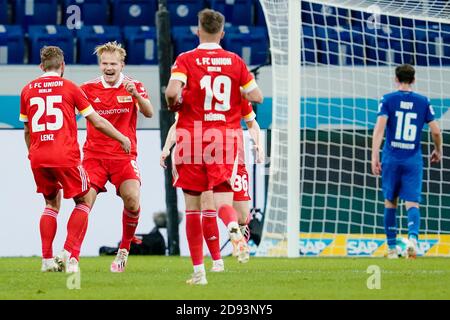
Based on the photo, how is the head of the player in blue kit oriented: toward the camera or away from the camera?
away from the camera

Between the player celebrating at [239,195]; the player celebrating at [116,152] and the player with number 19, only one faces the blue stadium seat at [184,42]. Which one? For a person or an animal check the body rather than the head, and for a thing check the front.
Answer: the player with number 19

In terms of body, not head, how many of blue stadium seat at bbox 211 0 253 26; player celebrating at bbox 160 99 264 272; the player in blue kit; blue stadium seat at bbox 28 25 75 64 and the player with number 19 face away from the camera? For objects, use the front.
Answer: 2

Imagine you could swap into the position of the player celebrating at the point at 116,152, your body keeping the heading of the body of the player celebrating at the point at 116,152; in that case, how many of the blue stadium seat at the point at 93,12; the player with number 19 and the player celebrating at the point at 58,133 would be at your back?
1

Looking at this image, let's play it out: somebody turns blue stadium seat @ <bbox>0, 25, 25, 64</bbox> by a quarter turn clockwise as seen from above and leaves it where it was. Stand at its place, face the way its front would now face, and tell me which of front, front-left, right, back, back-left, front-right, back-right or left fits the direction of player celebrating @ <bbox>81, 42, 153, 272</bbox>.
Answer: left

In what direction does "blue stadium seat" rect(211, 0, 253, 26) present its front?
toward the camera

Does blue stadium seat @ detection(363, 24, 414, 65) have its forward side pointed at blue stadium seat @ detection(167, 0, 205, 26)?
no

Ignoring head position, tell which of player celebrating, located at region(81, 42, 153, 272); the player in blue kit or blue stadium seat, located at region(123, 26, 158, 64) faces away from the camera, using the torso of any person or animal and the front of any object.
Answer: the player in blue kit

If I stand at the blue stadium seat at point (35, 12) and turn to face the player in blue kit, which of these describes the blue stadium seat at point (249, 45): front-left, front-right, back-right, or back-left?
front-left

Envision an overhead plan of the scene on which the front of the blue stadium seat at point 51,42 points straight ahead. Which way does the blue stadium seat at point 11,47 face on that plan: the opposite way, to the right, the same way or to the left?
the same way

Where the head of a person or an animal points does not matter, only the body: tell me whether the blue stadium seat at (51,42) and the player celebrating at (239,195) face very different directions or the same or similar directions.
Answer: same or similar directions

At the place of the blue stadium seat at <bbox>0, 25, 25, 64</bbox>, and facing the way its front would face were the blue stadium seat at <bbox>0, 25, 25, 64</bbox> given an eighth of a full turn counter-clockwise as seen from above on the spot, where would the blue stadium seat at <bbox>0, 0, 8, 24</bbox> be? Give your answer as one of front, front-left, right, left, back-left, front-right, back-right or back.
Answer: back-left

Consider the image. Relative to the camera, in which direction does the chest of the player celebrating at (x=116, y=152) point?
toward the camera

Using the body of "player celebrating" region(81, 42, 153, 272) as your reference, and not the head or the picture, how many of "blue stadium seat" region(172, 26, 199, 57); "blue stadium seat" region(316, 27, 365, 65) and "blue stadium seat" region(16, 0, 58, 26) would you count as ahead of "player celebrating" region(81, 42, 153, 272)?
0

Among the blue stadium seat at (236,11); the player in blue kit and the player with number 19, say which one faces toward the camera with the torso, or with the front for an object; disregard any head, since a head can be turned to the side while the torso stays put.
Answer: the blue stadium seat

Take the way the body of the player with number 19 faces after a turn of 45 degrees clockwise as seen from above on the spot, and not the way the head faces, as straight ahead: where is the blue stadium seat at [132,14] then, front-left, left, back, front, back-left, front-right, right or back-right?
front-left

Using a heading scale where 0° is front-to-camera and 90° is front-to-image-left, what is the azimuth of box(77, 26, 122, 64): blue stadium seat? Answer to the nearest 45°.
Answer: approximately 0°

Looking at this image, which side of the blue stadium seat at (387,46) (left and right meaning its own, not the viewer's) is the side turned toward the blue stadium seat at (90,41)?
right

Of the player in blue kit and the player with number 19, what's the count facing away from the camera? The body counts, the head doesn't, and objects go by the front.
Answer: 2

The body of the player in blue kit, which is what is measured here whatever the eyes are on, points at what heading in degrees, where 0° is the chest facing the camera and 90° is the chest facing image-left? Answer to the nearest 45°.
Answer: approximately 180°

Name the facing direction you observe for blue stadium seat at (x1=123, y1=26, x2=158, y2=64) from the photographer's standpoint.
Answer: facing the viewer

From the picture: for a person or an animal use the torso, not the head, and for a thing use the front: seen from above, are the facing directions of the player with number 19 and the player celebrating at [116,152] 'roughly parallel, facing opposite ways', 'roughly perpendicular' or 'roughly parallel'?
roughly parallel, facing opposite ways

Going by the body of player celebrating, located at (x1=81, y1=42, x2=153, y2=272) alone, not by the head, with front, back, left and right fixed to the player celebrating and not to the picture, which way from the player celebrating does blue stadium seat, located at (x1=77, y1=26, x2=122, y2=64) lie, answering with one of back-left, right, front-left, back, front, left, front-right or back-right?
back

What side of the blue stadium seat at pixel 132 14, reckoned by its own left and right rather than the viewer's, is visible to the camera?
front
